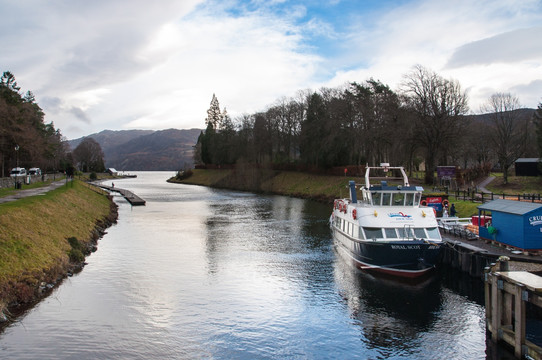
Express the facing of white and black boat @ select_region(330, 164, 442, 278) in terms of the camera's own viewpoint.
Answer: facing the viewer and to the right of the viewer

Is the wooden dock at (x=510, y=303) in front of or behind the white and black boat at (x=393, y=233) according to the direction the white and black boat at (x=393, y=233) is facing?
in front

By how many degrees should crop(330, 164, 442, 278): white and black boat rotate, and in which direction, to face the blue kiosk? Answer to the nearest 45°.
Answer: approximately 45° to its left
